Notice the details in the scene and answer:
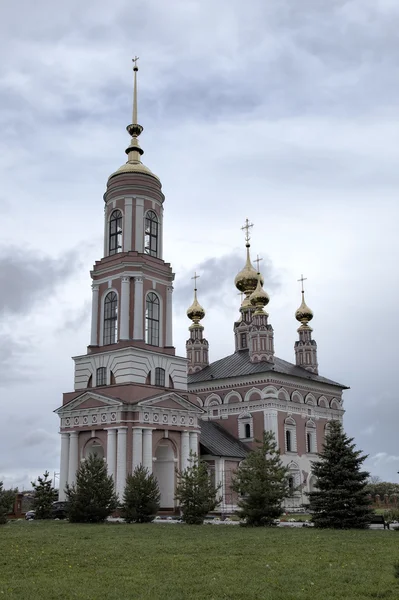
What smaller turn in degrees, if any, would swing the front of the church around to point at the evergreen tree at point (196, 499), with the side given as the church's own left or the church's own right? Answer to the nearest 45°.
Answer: approximately 45° to the church's own left

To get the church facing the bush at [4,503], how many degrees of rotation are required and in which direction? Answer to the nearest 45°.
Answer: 0° — it already faces it

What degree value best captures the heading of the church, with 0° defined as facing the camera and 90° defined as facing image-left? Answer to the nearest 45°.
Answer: approximately 45°

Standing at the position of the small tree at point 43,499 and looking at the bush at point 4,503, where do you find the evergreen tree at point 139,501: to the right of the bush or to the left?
left

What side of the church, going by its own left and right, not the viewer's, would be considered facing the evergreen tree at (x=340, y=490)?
left
